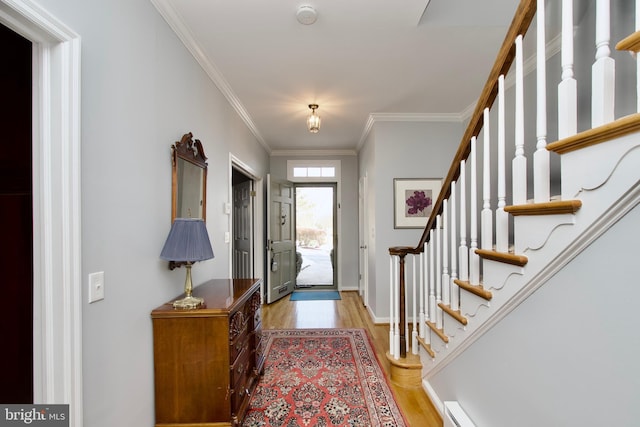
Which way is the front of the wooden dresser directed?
to the viewer's right

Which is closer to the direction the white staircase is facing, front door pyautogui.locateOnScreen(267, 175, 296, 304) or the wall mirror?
the front door

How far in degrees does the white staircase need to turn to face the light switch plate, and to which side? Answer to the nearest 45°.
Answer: approximately 90° to its left

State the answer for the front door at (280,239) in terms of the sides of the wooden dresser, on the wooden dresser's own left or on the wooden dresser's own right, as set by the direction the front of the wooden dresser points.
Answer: on the wooden dresser's own left

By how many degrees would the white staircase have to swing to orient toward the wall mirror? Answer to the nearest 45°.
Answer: approximately 45° to its left

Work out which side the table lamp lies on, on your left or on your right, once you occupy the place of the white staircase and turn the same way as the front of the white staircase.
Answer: on your left

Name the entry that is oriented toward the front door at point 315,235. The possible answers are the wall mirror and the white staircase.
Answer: the white staircase

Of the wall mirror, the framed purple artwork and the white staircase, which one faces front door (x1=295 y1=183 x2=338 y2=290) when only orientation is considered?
the white staircase

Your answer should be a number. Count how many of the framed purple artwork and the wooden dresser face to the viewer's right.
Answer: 1
